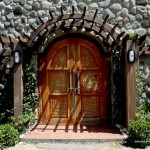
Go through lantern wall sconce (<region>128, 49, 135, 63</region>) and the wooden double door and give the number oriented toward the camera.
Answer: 2

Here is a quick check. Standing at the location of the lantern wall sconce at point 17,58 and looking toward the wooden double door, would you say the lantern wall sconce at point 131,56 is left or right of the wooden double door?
right

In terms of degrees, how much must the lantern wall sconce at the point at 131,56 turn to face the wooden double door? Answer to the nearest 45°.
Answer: approximately 135° to its right

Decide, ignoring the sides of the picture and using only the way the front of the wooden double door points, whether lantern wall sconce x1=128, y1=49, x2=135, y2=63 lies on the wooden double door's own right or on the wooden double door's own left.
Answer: on the wooden double door's own left

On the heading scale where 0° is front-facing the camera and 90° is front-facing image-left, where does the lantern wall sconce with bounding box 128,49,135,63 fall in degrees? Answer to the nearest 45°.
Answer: approximately 0°

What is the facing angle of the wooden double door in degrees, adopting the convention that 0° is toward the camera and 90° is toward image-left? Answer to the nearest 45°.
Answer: approximately 0°

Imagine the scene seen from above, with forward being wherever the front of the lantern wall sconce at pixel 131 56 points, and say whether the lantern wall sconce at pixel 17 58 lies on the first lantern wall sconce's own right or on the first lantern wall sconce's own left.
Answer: on the first lantern wall sconce's own right

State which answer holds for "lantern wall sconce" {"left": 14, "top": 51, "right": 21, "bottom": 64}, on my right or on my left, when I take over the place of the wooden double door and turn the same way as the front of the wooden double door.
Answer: on my right
